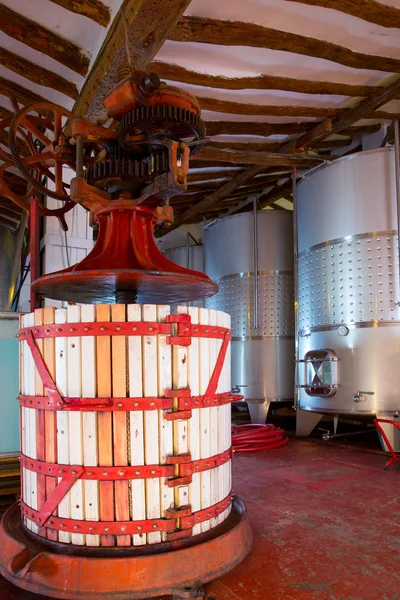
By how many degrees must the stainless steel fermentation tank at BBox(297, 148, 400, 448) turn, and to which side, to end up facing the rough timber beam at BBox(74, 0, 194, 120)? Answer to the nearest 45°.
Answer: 0° — it already faces it

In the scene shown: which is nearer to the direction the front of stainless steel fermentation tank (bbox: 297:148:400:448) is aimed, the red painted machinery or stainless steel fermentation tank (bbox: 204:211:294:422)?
the red painted machinery

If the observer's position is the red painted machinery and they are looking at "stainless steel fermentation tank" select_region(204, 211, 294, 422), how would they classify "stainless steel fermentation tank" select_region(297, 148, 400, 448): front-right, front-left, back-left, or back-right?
front-right

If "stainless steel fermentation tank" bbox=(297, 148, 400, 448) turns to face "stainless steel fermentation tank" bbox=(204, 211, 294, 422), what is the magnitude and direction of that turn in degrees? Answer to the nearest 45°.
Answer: approximately 90° to its right

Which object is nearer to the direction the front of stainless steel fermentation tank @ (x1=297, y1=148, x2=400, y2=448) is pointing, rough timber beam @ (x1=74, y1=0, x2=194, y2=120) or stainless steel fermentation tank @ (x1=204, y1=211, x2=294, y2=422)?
the rough timber beam

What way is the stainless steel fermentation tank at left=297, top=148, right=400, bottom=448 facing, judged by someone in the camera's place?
facing the viewer and to the left of the viewer
